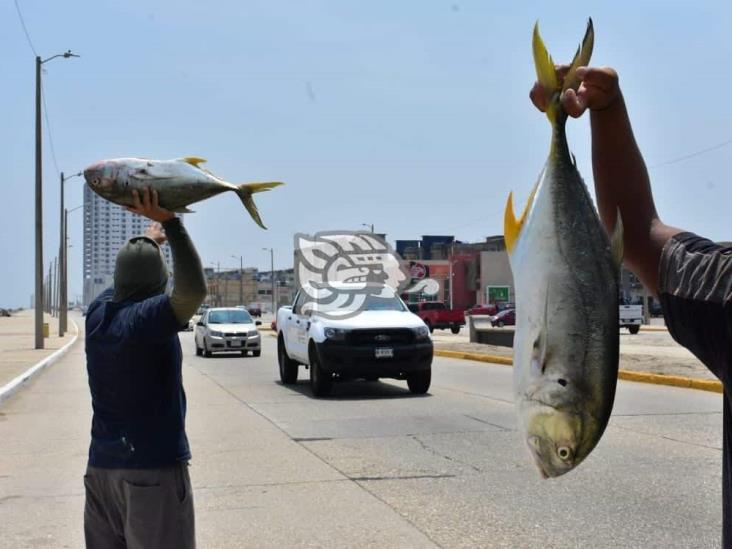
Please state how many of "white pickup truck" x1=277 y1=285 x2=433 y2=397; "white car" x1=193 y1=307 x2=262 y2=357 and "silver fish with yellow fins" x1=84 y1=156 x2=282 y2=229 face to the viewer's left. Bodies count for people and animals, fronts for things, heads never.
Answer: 1

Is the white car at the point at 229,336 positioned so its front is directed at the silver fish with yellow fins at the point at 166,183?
yes

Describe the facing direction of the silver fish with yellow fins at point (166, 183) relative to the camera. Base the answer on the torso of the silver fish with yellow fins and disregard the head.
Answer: to the viewer's left

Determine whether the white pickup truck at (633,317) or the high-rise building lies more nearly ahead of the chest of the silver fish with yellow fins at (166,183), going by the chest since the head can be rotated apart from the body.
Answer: the high-rise building

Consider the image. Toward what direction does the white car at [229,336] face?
toward the camera

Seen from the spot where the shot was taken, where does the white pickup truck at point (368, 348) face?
facing the viewer and to the right of the viewer

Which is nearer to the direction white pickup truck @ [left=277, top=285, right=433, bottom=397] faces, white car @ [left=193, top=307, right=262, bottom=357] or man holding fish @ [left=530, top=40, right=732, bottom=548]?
the man holding fish

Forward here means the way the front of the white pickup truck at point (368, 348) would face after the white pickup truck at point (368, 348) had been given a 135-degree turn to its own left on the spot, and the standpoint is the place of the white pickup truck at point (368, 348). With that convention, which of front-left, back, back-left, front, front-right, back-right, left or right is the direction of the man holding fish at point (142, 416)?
back

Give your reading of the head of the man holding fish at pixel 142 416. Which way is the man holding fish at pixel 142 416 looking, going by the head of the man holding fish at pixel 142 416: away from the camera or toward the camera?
away from the camera

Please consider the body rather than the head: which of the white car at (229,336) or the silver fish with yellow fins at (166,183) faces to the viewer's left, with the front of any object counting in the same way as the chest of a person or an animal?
the silver fish with yellow fins

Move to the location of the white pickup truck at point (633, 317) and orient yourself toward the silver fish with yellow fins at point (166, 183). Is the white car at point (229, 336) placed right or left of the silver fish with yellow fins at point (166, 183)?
right

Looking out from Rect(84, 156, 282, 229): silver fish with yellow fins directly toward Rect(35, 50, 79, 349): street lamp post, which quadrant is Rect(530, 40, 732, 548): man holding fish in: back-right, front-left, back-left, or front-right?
back-right

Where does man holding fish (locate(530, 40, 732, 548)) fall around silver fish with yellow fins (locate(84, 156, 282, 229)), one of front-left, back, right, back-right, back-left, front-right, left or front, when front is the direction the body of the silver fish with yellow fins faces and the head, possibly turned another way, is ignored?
back-left

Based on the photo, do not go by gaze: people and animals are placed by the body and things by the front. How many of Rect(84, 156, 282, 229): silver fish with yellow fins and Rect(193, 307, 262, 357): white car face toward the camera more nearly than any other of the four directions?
1

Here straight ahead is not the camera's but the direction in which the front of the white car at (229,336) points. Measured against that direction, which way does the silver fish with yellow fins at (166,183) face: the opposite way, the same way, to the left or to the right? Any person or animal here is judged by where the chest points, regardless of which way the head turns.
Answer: to the right

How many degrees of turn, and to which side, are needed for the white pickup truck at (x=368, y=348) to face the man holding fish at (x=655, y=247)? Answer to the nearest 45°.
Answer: approximately 45° to its right

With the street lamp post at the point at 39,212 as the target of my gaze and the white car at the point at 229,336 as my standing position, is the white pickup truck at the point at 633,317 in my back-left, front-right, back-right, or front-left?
back-right
